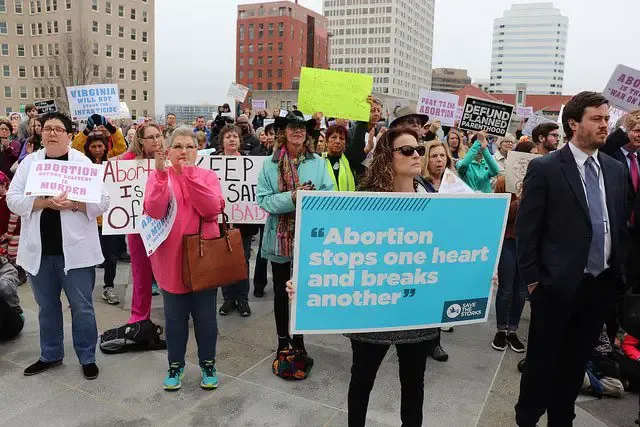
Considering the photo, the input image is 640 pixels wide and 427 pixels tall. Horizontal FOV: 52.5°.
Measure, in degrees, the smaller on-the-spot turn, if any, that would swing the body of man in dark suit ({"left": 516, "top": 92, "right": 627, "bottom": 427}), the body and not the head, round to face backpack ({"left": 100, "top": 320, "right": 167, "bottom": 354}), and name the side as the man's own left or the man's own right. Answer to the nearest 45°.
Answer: approximately 135° to the man's own right

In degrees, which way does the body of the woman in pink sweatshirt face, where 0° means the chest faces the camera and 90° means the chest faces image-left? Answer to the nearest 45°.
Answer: approximately 0°

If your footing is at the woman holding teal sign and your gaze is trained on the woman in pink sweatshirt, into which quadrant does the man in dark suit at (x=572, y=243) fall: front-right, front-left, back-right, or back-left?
back-right

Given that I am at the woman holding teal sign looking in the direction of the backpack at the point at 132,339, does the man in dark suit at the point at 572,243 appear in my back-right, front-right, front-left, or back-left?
back-right

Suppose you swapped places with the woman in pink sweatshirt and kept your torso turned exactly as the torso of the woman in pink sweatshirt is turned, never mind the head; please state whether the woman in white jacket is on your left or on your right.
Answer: on your right

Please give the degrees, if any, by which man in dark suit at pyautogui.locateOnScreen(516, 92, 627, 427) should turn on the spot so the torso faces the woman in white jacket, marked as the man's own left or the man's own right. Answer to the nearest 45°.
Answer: approximately 135° to the man's own right

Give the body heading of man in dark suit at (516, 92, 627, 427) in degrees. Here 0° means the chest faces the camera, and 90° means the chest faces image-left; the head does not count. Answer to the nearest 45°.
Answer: approximately 315°

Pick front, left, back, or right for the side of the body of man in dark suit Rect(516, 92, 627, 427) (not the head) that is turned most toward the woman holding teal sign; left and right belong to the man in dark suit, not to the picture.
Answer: right
